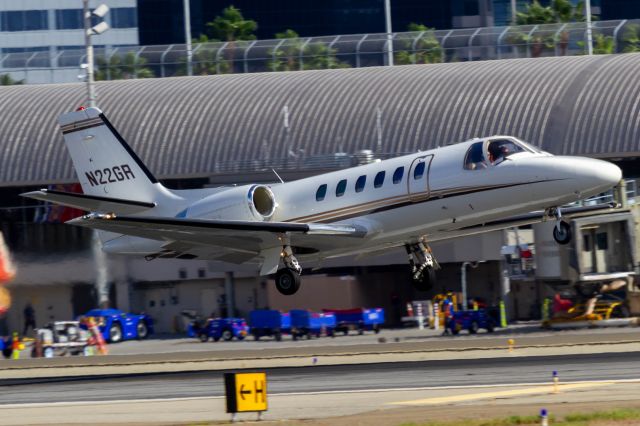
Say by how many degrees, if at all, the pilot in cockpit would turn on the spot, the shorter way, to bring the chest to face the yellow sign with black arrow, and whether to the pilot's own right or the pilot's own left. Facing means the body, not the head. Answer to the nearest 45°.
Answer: approximately 135° to the pilot's own right

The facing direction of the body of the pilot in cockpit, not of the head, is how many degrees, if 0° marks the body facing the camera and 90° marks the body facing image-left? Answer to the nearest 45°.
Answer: approximately 270°

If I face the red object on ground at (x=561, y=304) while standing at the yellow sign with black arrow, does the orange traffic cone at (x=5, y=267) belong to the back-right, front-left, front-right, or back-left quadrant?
front-left

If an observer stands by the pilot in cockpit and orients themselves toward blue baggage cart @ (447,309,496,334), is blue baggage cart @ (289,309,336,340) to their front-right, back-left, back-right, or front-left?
front-left

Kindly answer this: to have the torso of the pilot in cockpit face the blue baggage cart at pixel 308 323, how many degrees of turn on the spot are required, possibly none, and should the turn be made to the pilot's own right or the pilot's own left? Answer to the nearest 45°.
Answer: approximately 135° to the pilot's own left

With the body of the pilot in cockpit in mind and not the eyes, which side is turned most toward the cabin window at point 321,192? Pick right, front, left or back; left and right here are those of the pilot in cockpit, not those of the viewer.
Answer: back

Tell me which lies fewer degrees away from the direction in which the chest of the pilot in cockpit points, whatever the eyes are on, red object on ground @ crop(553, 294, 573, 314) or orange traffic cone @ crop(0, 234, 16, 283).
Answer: the red object on ground

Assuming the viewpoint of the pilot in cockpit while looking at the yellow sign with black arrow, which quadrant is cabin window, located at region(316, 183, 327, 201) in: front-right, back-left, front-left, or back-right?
front-right

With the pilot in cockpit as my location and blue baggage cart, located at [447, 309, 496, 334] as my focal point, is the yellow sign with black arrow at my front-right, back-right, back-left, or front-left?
back-left
